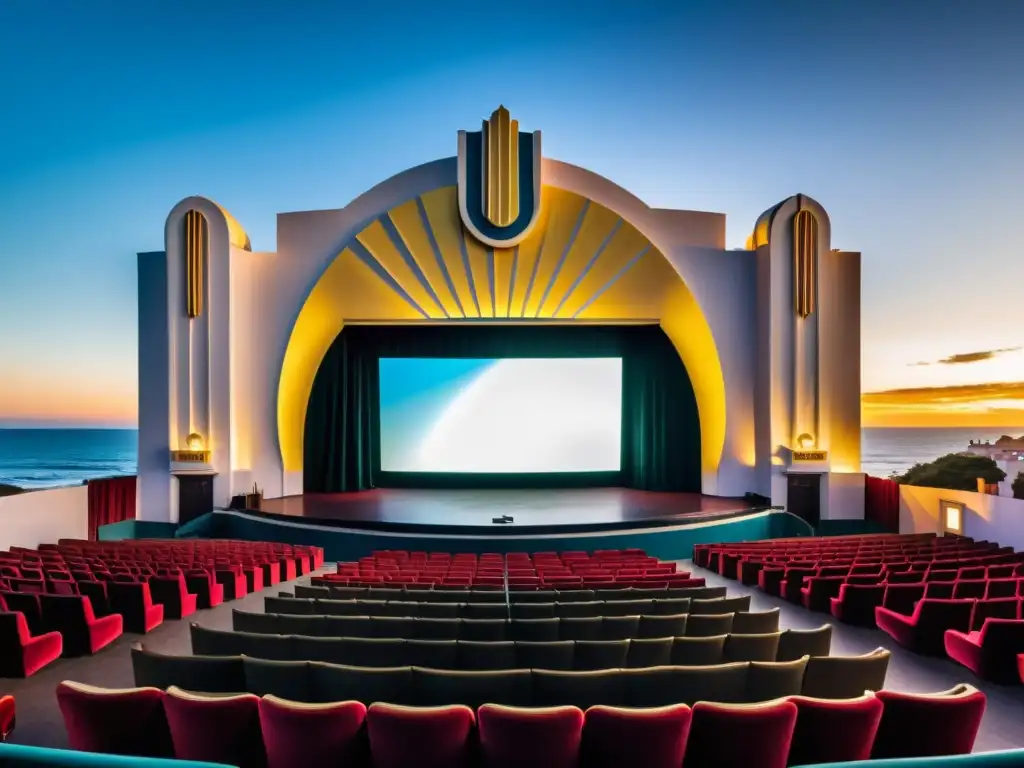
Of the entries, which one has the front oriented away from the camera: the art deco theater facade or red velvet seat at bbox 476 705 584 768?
the red velvet seat

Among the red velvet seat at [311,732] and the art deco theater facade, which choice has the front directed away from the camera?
the red velvet seat

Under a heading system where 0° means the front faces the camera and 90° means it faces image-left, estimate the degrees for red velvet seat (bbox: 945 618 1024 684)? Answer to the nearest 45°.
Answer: approximately 135°

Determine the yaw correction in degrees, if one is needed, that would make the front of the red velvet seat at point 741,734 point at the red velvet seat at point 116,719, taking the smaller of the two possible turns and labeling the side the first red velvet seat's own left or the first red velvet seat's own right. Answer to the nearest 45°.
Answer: approximately 90° to the first red velvet seat's own left

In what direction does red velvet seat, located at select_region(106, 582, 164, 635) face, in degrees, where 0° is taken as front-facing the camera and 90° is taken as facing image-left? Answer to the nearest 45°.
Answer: approximately 225°

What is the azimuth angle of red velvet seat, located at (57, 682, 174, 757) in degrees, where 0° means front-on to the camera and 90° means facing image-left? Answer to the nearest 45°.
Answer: approximately 180°

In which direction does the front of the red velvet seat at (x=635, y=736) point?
away from the camera

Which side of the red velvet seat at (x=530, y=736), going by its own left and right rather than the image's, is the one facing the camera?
back

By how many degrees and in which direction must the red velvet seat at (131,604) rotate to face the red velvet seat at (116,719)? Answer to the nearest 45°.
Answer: approximately 135° to its right

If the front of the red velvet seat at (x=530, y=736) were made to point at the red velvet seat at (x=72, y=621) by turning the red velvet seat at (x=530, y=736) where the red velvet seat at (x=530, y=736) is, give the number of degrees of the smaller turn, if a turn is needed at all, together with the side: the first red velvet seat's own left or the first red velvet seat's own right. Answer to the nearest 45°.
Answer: approximately 45° to the first red velvet seat's own left

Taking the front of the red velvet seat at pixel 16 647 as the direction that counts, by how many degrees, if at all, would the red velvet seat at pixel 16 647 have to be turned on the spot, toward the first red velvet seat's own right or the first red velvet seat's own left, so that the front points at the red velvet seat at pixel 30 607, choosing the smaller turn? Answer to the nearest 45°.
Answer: approximately 45° to the first red velvet seat's own left
